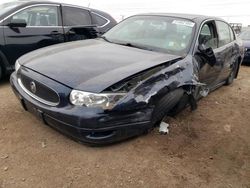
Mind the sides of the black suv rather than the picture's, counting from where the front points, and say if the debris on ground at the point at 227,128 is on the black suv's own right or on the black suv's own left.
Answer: on the black suv's own left

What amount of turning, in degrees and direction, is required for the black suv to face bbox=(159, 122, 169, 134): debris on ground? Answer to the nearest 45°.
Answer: approximately 90° to its left

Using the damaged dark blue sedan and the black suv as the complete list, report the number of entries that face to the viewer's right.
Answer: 0

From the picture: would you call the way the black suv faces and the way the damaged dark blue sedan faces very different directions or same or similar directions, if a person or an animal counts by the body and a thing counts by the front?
same or similar directions

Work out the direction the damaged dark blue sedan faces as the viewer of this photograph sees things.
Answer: facing the viewer and to the left of the viewer

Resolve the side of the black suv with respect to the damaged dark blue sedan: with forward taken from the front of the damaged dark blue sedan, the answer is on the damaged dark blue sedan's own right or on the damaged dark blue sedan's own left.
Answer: on the damaged dark blue sedan's own right
